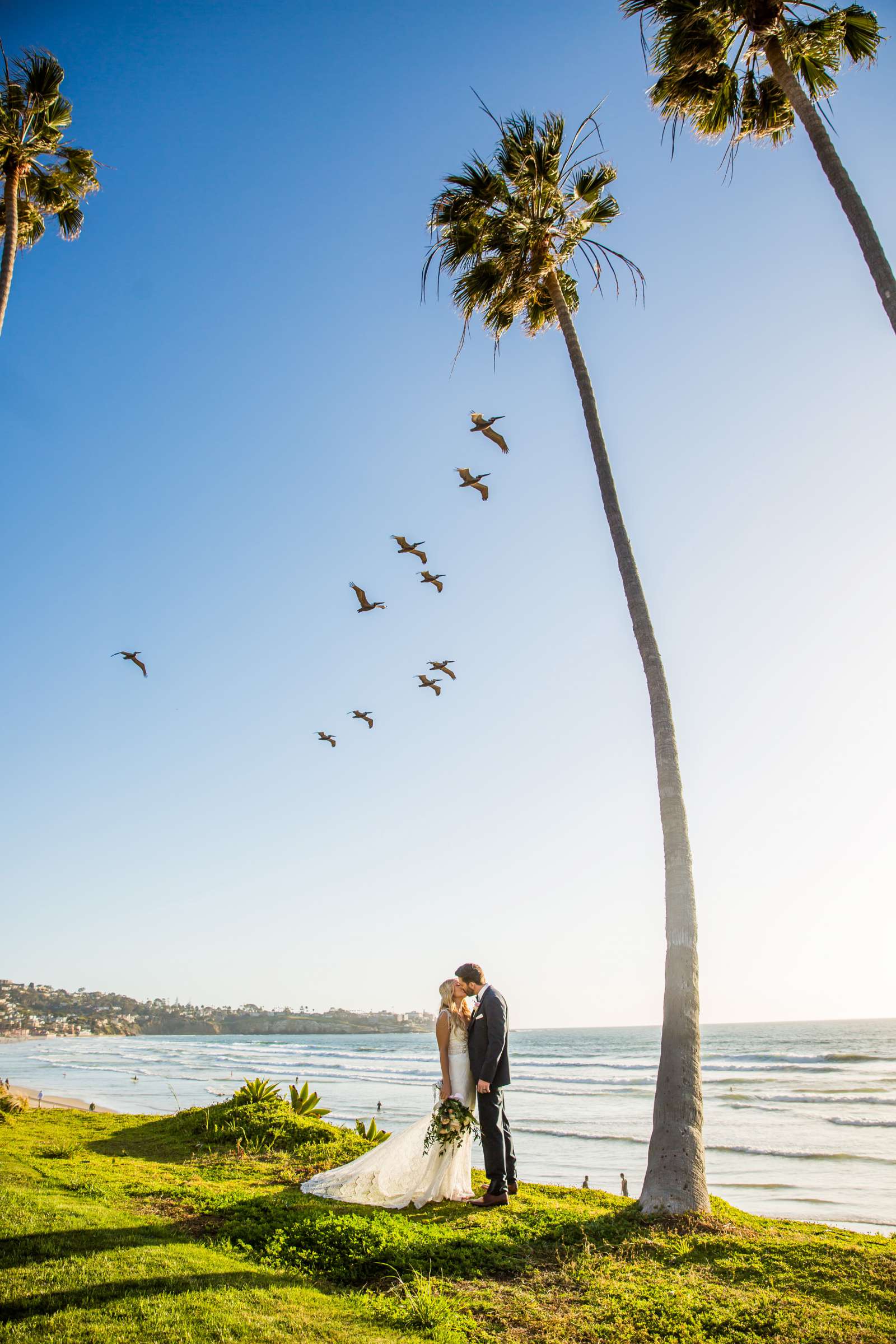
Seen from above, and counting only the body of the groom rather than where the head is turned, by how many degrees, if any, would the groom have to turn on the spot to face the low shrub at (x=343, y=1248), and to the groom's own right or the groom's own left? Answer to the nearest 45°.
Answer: approximately 45° to the groom's own left

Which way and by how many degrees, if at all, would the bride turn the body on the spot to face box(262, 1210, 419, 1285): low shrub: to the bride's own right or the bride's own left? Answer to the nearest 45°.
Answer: approximately 90° to the bride's own right

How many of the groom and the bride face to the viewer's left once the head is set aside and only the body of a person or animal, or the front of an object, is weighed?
1

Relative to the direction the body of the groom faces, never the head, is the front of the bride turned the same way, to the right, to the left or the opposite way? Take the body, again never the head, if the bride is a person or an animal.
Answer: the opposite way

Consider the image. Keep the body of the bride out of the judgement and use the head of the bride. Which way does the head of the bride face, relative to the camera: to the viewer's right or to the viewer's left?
to the viewer's right

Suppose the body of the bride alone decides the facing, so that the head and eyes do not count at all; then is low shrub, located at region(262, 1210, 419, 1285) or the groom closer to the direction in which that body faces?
the groom

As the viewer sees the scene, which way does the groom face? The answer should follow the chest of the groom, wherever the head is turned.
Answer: to the viewer's left

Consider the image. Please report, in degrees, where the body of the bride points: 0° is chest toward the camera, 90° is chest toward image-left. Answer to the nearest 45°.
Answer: approximately 270°

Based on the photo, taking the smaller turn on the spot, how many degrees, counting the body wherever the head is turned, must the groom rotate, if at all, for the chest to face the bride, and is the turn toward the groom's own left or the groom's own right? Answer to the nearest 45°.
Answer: approximately 45° to the groom's own right

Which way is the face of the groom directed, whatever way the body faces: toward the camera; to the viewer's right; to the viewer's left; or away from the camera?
to the viewer's left
